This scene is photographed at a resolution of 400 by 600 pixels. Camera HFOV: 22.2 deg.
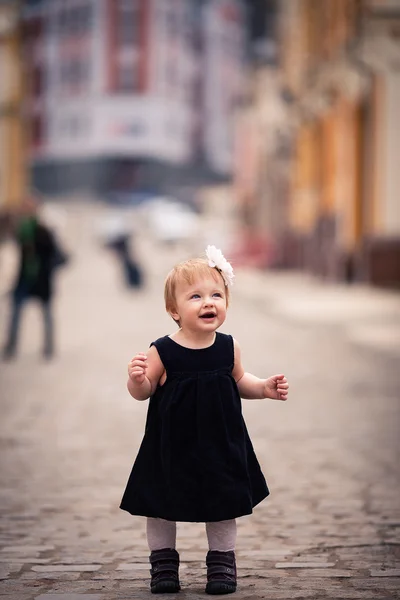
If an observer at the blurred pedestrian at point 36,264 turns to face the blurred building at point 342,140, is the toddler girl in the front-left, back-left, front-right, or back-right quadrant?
back-right

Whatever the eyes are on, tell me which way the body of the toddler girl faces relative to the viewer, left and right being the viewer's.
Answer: facing the viewer

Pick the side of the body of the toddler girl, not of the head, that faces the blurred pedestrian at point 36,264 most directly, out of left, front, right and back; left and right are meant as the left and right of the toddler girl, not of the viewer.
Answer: back

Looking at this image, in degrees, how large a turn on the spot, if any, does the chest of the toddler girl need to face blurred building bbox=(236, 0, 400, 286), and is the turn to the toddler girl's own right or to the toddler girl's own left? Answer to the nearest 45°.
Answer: approximately 180°

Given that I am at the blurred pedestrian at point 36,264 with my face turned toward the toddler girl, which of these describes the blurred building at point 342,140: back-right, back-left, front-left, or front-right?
back-left
